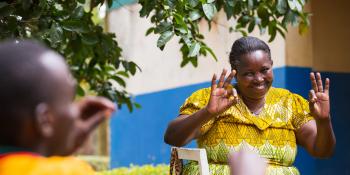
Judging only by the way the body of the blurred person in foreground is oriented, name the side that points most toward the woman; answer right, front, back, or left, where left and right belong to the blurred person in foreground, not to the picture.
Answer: front

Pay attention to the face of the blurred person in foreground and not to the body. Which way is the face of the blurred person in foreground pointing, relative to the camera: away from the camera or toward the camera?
away from the camera

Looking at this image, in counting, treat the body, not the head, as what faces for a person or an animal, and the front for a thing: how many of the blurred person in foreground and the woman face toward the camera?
1

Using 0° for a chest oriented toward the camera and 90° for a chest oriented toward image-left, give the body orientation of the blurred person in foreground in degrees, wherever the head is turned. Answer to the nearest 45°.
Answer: approximately 225°

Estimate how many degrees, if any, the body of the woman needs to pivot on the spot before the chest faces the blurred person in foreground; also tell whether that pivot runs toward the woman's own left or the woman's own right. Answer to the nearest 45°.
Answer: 0° — they already face them

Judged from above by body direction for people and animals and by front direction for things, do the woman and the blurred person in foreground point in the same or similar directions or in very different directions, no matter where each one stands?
very different directions

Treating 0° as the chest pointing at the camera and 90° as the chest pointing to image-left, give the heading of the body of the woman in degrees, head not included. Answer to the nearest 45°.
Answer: approximately 0°
